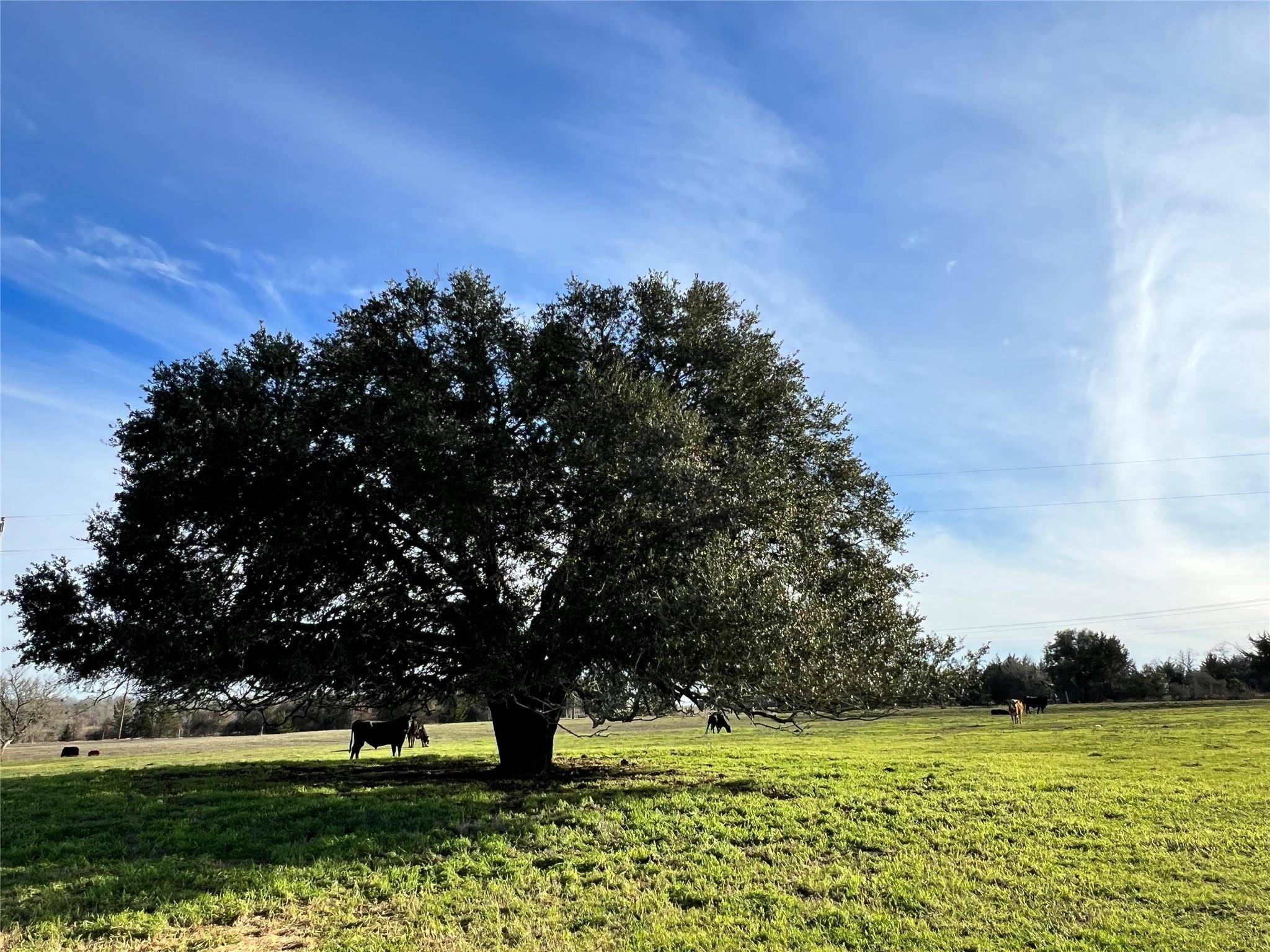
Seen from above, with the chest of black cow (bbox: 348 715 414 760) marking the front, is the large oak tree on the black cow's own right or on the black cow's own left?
on the black cow's own right

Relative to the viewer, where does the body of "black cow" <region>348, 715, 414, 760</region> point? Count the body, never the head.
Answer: to the viewer's right
